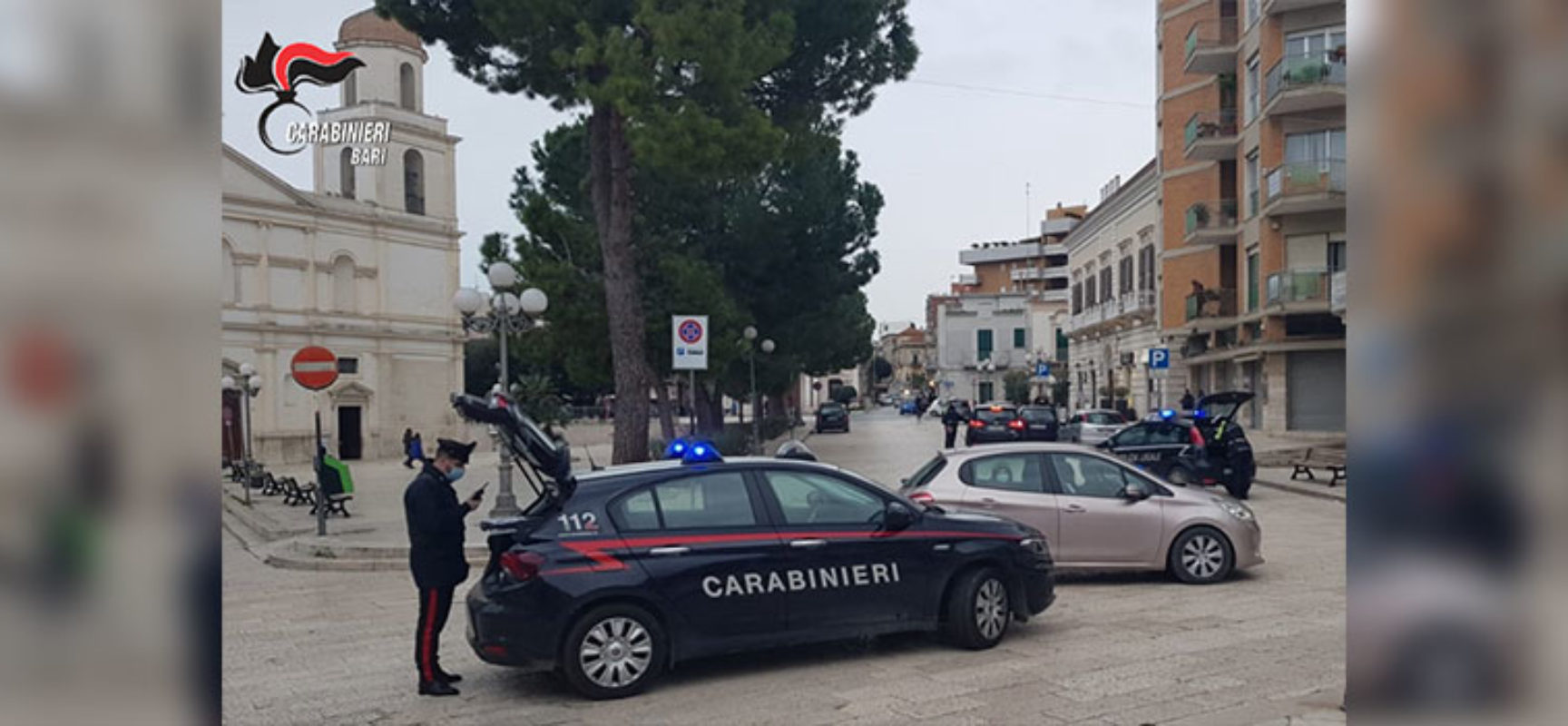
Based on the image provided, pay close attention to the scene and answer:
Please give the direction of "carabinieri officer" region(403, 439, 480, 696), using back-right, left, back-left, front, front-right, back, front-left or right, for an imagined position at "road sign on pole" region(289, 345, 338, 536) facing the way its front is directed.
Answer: front

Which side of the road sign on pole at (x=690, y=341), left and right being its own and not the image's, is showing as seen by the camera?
front

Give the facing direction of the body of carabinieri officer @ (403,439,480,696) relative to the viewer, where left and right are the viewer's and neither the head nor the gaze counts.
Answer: facing to the right of the viewer

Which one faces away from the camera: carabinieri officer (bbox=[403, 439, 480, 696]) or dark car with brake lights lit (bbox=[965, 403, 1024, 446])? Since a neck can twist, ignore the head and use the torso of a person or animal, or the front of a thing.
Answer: the dark car with brake lights lit

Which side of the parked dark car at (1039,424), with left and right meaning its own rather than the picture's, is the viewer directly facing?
back

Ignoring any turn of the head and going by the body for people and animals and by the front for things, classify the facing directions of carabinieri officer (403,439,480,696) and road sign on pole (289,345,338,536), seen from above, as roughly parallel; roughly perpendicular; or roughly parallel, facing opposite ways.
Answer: roughly perpendicular

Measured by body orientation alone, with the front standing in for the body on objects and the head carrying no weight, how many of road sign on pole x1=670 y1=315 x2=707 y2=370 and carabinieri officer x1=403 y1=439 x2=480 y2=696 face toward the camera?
1

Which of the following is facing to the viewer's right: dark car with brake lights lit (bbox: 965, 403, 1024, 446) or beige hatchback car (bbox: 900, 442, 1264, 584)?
the beige hatchback car

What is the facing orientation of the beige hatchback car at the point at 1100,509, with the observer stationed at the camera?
facing to the right of the viewer

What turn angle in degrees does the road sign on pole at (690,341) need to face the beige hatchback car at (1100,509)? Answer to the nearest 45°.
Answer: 0° — it already faces it

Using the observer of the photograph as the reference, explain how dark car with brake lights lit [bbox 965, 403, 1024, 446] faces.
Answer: facing away from the viewer

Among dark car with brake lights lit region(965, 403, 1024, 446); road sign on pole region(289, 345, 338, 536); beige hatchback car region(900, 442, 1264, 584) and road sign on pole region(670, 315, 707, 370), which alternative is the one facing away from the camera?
the dark car with brake lights lit

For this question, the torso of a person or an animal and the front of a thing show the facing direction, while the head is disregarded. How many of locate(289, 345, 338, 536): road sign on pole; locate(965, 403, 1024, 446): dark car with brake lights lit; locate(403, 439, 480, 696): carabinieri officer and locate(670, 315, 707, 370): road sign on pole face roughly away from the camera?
1

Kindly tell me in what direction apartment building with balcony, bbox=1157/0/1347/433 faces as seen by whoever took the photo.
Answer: facing the viewer and to the left of the viewer

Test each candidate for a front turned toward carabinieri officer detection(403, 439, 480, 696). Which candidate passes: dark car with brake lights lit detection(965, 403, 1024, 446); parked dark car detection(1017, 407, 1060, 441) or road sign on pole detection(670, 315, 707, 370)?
the road sign on pole
